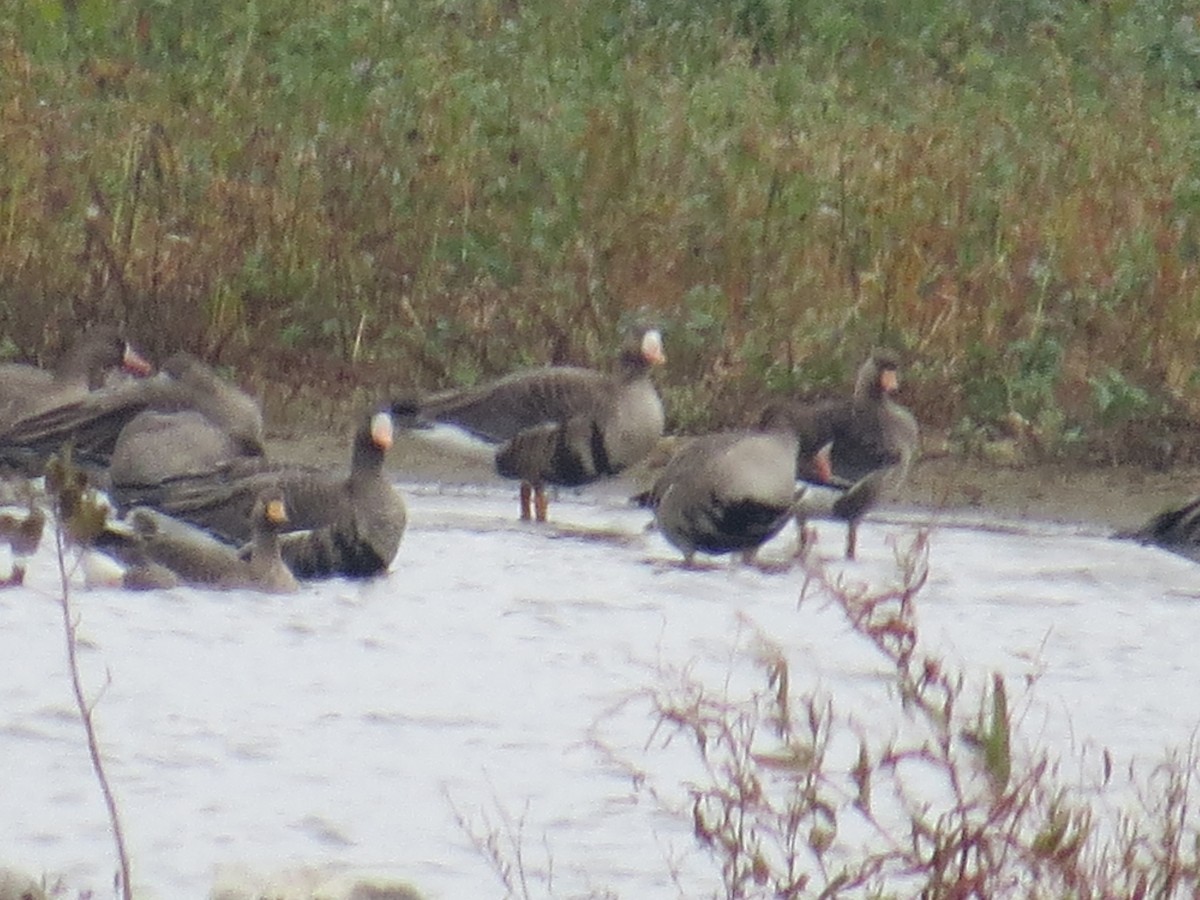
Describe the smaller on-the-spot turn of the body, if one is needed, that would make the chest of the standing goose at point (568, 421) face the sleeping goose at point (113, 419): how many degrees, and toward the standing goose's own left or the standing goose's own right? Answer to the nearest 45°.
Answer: approximately 180°

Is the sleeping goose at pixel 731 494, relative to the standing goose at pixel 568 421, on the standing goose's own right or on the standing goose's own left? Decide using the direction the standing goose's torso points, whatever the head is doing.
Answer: on the standing goose's own right

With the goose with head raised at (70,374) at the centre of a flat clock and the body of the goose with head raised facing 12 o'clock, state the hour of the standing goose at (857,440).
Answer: The standing goose is roughly at 1 o'clock from the goose with head raised.

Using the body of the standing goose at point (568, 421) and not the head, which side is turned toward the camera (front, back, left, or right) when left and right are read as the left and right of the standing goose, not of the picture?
right

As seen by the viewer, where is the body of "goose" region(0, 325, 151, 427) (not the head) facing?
to the viewer's right

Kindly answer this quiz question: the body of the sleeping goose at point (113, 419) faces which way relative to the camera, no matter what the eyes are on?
to the viewer's right

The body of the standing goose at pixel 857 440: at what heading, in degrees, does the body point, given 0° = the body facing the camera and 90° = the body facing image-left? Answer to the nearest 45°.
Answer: approximately 315°
